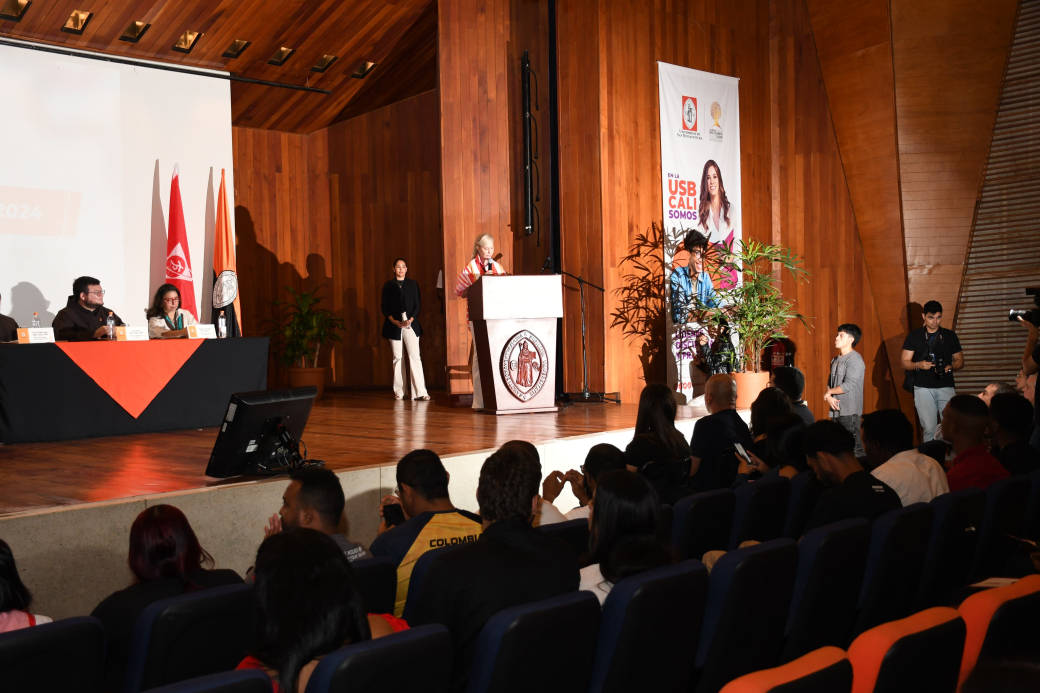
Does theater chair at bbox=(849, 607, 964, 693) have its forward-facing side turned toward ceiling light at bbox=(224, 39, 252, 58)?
yes

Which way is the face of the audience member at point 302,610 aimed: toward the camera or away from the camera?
away from the camera

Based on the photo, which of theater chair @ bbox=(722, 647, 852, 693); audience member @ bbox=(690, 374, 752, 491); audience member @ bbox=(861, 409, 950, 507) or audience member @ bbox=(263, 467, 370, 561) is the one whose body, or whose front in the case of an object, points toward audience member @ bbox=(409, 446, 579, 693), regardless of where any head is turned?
the theater chair

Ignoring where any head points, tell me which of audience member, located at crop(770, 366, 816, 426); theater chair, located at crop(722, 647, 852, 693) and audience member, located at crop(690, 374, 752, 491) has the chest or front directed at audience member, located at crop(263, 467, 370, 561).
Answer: the theater chair

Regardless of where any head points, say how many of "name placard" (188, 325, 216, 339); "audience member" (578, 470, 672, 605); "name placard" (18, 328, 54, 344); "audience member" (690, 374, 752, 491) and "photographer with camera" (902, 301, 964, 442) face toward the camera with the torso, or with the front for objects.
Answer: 3

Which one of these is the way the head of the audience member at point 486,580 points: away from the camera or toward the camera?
away from the camera

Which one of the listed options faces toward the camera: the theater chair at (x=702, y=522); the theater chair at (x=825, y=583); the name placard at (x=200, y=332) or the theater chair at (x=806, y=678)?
the name placard

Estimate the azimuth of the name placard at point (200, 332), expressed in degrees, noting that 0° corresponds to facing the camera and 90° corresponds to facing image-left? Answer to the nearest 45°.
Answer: approximately 0°

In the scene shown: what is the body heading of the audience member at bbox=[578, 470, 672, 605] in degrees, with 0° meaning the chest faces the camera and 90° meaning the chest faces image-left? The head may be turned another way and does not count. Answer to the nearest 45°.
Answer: approximately 135°

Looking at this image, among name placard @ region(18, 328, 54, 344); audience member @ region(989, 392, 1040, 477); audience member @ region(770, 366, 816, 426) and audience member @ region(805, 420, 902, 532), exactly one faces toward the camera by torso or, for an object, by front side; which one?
the name placard

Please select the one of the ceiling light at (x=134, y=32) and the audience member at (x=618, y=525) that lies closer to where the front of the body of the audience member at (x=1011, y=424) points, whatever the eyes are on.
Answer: the ceiling light

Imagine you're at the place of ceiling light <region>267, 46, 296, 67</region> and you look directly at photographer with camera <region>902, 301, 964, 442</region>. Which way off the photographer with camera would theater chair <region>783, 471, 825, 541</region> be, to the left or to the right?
right
